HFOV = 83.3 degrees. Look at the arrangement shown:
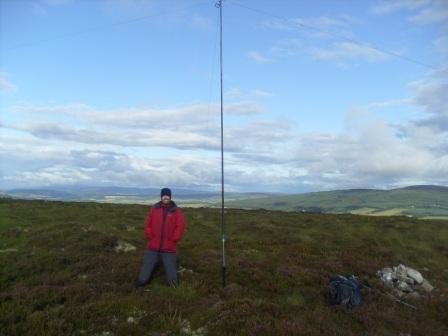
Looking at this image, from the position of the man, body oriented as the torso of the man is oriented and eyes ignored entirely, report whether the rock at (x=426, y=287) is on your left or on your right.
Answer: on your left

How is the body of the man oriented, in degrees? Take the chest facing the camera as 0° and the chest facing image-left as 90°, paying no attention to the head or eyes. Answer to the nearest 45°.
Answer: approximately 0°

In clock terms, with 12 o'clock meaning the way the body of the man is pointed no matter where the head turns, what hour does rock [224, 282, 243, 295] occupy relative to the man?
The rock is roughly at 10 o'clock from the man.

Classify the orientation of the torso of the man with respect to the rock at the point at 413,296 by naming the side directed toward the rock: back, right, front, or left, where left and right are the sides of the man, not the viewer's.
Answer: left

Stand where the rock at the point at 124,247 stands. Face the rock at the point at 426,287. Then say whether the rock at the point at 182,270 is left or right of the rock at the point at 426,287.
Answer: right

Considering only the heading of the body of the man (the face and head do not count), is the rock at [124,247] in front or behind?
behind

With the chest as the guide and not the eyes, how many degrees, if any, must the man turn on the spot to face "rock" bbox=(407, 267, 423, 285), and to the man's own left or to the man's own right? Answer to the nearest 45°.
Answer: approximately 90° to the man's own left

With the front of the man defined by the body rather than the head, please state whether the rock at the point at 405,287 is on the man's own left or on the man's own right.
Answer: on the man's own left
